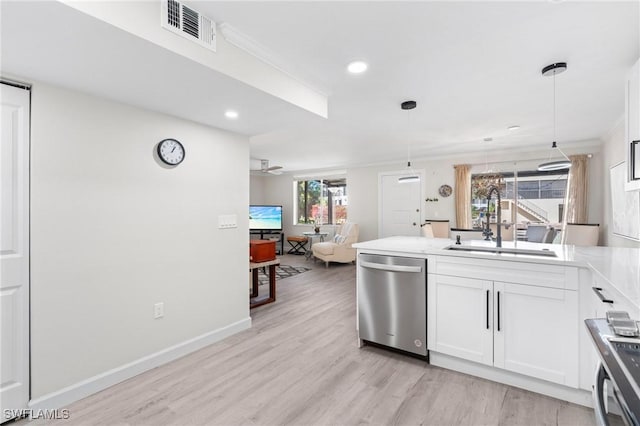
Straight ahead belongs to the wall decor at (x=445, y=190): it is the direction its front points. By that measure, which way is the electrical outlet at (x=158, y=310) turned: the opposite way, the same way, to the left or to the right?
to the left

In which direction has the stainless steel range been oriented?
to the viewer's left

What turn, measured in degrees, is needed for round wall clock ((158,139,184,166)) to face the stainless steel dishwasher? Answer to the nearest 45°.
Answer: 0° — it already faces it

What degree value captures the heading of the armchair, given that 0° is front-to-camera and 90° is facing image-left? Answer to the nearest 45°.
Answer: approximately 45°

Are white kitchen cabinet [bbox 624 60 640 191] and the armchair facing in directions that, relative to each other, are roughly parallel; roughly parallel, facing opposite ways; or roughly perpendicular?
roughly perpendicular

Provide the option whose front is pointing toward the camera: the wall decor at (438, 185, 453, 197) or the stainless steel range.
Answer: the wall decor

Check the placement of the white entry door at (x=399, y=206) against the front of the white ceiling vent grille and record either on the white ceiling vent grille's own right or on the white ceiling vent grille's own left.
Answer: on the white ceiling vent grille's own left

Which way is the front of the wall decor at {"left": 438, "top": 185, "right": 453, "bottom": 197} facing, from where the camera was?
facing the viewer

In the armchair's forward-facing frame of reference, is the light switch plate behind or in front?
in front

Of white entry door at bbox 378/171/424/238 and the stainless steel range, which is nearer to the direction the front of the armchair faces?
the stainless steel range

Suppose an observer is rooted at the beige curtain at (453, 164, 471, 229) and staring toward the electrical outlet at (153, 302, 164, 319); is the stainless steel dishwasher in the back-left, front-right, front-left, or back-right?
front-left

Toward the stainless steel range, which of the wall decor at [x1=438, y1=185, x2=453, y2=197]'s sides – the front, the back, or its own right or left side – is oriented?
front

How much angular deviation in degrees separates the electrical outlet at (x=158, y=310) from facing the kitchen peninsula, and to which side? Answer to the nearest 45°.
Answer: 0° — it already faces it

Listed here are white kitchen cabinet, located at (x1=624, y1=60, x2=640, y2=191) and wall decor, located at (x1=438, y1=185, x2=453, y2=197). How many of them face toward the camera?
1

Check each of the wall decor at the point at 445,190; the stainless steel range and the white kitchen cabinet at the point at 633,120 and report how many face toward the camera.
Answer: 1
